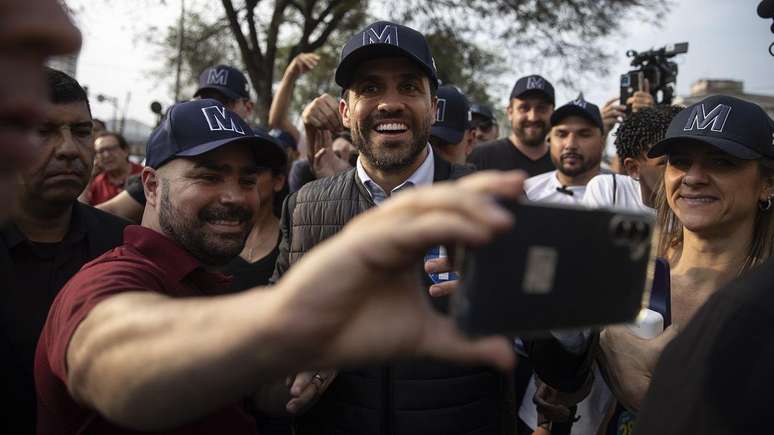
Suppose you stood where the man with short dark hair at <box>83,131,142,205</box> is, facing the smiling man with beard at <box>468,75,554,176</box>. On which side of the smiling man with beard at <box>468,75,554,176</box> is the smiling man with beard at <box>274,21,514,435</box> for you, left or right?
right

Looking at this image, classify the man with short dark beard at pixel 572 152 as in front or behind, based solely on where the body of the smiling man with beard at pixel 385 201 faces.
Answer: behind

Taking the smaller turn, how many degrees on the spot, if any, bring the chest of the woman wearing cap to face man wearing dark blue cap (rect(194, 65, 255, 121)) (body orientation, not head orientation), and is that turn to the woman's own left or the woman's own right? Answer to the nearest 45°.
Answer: approximately 45° to the woman's own right

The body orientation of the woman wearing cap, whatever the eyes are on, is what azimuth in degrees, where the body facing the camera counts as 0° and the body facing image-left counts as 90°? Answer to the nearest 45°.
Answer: approximately 45°

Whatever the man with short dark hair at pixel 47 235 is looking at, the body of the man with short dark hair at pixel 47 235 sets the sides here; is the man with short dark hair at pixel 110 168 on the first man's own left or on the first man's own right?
on the first man's own left

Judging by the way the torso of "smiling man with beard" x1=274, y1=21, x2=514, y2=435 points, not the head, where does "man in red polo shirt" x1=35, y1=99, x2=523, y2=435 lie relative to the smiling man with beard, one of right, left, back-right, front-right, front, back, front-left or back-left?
front

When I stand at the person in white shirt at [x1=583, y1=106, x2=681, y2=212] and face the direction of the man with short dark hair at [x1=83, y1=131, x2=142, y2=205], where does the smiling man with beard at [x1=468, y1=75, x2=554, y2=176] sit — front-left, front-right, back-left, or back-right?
front-right

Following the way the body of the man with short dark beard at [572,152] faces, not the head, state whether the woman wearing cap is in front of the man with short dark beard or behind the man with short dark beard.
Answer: in front

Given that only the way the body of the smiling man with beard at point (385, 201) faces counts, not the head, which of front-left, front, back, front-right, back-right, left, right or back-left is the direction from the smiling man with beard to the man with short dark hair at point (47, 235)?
right

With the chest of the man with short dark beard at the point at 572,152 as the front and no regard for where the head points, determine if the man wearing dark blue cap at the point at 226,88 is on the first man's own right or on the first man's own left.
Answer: on the first man's own right
